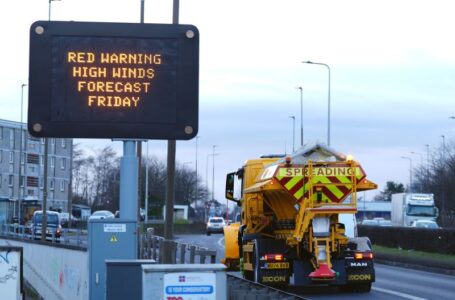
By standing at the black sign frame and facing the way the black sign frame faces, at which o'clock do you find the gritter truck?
The gritter truck is roughly at 7 o'clock from the black sign frame.

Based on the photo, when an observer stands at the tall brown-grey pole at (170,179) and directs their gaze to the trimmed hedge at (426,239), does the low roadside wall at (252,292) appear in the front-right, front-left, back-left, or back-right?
back-right

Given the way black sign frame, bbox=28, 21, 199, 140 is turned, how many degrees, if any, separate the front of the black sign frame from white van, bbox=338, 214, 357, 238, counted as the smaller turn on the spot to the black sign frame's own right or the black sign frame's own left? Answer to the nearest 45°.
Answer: approximately 135° to the black sign frame's own left

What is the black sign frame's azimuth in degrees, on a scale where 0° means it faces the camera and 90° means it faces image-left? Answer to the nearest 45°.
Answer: approximately 0°

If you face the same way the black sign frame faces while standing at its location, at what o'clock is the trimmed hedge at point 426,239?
The trimmed hedge is roughly at 7 o'clock from the black sign frame.

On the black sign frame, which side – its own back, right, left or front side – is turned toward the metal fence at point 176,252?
back

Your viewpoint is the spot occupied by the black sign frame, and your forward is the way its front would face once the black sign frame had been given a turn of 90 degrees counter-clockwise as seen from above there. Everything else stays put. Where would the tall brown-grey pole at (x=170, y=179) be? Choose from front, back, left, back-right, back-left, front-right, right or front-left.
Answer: left
